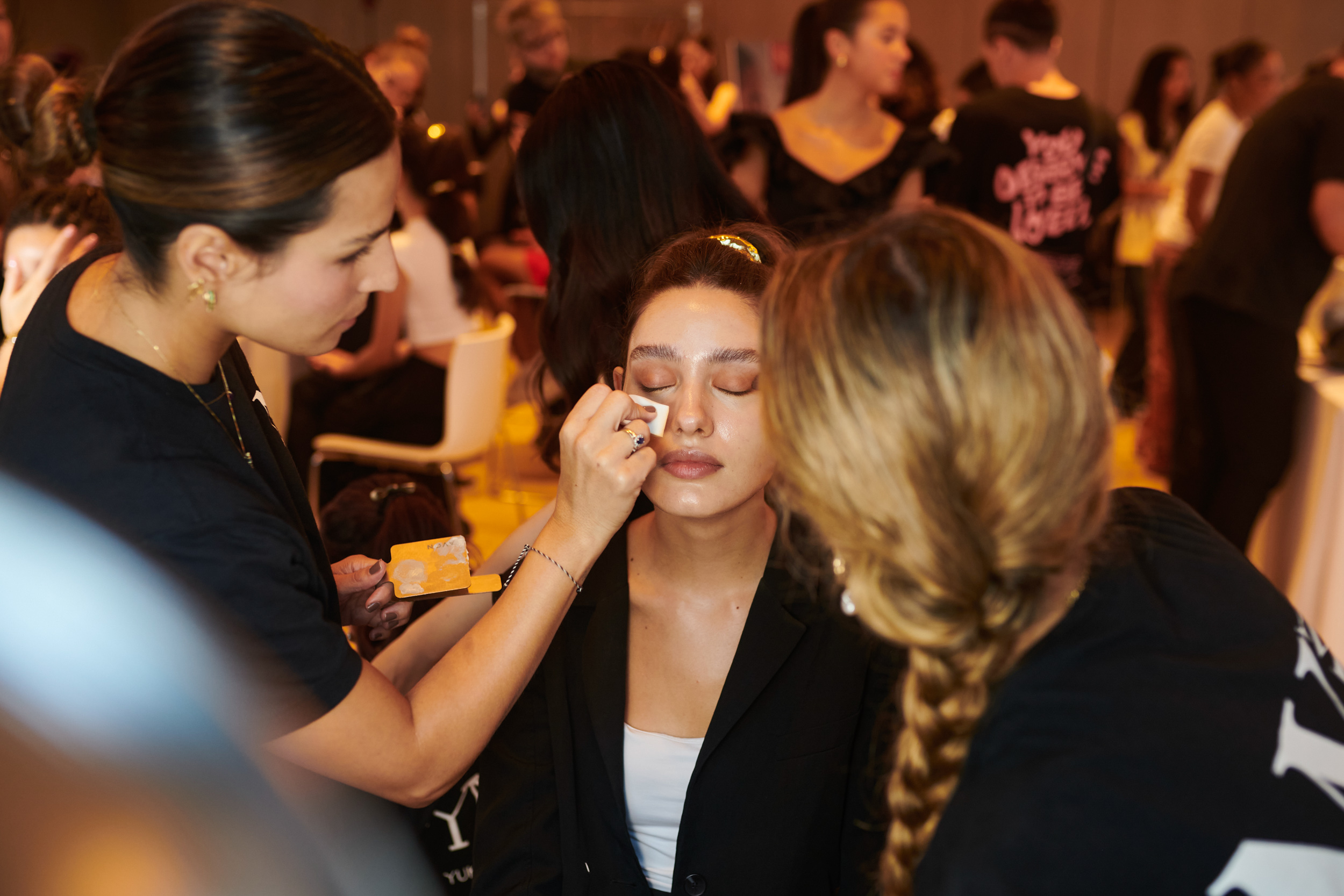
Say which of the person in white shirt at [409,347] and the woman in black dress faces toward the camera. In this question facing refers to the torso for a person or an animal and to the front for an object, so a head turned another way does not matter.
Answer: the woman in black dress

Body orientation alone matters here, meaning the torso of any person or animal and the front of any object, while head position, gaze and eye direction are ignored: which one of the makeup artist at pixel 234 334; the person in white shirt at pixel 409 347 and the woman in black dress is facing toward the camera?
the woman in black dress

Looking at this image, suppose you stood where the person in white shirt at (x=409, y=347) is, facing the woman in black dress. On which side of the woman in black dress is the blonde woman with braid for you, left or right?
right

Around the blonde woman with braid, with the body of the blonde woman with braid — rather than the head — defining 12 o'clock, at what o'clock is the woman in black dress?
The woman in black dress is roughly at 1 o'clock from the blonde woman with braid.

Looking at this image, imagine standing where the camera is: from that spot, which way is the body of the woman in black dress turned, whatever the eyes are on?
toward the camera

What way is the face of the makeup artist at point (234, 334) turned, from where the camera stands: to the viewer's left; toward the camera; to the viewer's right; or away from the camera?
to the viewer's right

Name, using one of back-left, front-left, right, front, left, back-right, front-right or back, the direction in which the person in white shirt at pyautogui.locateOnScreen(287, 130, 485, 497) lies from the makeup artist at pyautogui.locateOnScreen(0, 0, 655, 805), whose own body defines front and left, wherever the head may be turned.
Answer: left

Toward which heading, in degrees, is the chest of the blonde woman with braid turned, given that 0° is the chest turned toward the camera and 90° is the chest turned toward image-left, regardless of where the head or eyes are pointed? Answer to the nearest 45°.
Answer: approximately 135°

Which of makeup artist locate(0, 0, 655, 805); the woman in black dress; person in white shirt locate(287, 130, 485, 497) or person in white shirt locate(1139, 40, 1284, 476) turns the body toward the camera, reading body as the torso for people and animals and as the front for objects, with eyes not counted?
the woman in black dress

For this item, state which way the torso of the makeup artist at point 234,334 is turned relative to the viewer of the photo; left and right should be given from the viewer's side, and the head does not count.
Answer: facing to the right of the viewer

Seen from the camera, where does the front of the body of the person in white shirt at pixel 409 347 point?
to the viewer's left

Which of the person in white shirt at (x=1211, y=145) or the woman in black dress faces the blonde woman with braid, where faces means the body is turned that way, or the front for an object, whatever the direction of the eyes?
the woman in black dress
